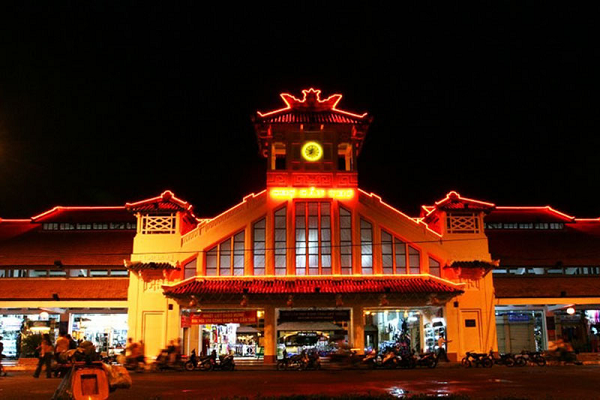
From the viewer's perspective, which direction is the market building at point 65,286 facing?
toward the camera

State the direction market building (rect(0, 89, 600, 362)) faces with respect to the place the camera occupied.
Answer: facing the viewer

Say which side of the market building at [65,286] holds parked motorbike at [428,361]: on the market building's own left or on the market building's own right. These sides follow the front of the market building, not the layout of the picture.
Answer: on the market building's own left

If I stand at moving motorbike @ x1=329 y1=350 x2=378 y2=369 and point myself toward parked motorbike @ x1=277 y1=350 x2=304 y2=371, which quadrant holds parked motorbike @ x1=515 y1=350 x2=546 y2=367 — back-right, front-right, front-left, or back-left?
back-right

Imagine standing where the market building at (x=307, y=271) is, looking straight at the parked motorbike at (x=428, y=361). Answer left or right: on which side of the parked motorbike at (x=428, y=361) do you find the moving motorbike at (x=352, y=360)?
right
